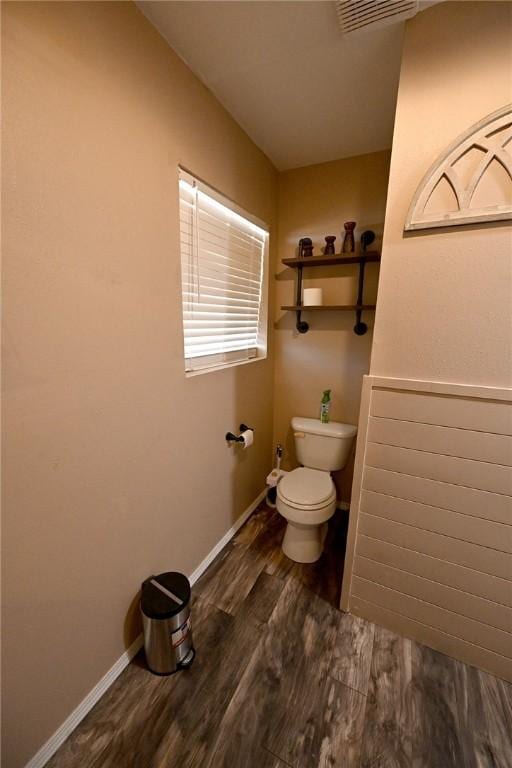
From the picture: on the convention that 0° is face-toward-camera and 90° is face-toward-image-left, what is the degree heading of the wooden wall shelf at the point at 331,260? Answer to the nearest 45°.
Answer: approximately 0°

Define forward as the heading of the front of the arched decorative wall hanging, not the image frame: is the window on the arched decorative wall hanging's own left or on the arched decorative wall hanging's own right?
on the arched decorative wall hanging's own right
